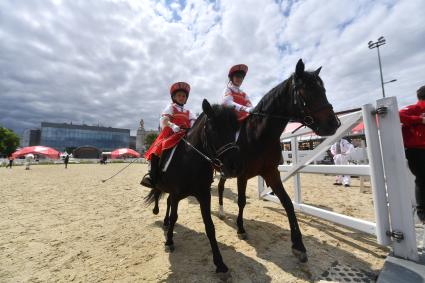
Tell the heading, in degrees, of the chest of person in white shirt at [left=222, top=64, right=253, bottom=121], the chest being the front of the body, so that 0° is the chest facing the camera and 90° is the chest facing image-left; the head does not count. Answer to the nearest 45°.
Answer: approximately 315°

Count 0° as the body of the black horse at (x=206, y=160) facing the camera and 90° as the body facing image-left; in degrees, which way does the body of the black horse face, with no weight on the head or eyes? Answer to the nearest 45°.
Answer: approximately 315°

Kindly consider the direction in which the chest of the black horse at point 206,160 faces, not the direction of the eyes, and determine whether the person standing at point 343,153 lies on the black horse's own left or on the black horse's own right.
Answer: on the black horse's own left

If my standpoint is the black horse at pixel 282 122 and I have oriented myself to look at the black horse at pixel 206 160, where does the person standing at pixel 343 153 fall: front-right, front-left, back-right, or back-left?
back-right

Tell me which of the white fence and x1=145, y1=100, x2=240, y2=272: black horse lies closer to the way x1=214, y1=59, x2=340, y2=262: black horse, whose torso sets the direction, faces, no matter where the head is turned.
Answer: the white fence

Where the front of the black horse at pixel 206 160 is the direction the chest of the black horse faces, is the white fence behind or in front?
in front

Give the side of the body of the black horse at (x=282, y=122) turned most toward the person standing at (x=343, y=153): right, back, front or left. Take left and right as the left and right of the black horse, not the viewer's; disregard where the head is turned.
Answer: left

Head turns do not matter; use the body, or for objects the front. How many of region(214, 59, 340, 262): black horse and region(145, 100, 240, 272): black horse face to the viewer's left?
0
